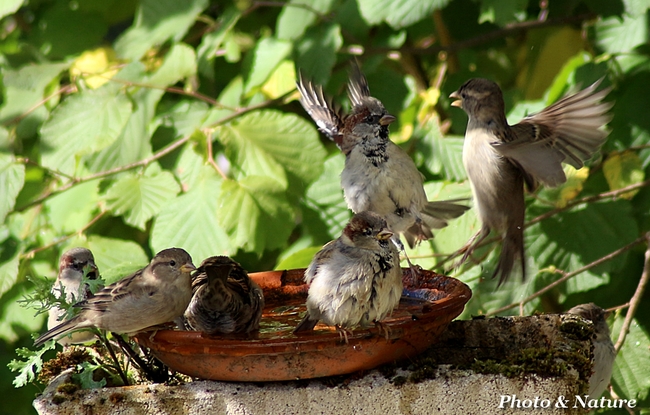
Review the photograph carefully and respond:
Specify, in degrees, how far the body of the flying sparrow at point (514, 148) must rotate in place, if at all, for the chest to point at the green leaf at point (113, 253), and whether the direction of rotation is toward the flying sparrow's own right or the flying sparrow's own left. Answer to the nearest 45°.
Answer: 0° — it already faces it

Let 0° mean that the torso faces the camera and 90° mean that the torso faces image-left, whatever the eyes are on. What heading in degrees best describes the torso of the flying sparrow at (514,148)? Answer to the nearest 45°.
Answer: approximately 90°

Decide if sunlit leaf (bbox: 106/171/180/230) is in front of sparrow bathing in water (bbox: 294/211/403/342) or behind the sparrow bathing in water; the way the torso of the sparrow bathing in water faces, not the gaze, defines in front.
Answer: behind

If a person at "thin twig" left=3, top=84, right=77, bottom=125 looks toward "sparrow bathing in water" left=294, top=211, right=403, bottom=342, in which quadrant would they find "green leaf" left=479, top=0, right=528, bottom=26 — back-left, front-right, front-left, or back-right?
front-left

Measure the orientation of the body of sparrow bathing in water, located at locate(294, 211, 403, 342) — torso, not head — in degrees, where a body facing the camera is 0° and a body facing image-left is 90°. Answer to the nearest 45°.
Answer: approximately 315°

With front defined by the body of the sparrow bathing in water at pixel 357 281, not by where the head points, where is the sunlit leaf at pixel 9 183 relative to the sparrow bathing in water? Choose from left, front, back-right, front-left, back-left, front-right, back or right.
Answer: back

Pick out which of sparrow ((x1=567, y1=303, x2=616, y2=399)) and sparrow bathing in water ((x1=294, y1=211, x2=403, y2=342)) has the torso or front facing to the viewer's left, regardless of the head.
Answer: the sparrow

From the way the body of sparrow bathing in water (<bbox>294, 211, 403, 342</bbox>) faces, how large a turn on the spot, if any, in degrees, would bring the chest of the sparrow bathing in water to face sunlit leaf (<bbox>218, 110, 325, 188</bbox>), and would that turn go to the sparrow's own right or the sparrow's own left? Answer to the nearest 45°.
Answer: approximately 135° to the sparrow's own left

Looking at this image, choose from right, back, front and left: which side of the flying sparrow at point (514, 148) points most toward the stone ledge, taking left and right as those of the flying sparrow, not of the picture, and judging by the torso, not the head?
front
